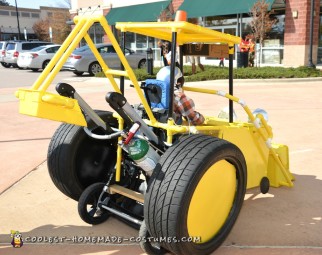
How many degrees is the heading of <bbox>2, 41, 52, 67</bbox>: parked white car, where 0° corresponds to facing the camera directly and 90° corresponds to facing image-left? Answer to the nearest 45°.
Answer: approximately 225°

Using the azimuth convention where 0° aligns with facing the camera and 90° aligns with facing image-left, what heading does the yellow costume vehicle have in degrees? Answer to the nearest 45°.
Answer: approximately 225°

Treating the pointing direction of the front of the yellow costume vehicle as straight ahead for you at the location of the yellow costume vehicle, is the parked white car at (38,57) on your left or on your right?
on your left

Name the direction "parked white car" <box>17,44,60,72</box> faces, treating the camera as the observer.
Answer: facing away from the viewer and to the right of the viewer

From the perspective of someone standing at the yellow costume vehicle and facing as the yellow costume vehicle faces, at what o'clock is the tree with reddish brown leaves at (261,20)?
The tree with reddish brown leaves is roughly at 11 o'clock from the yellow costume vehicle.
